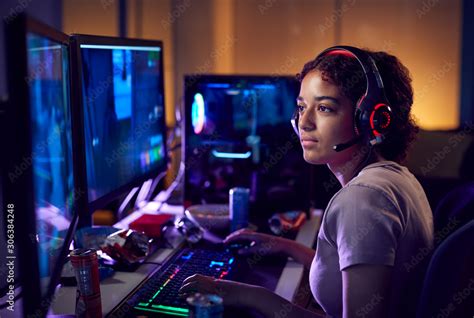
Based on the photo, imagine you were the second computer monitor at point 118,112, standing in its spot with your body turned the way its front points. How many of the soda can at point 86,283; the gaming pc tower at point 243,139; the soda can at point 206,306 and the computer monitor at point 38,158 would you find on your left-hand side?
1

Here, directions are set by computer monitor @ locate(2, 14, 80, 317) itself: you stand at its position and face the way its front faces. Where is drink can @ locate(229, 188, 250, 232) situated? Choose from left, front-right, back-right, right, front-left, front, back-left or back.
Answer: front-left

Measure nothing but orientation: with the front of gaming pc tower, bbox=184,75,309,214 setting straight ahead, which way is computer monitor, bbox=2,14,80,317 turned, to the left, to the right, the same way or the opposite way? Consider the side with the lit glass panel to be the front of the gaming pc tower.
to the left

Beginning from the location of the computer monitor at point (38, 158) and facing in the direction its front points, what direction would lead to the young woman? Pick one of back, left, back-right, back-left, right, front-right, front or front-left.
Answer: front

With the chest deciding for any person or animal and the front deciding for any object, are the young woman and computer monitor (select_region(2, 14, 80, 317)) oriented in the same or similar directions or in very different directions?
very different directions

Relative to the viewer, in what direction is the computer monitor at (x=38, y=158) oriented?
to the viewer's right

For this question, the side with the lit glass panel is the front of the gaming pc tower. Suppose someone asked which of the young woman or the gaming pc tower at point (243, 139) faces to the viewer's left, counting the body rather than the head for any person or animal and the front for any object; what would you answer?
the young woman

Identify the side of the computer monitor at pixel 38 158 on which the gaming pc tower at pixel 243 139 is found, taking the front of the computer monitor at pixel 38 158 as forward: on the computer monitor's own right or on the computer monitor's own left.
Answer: on the computer monitor's own left

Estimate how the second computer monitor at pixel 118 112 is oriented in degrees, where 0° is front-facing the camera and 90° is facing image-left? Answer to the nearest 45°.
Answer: approximately 315°

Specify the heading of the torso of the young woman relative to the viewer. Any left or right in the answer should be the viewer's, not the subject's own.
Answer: facing to the left of the viewer

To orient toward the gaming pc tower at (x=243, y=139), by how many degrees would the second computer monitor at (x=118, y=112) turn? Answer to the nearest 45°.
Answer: approximately 90° to its left

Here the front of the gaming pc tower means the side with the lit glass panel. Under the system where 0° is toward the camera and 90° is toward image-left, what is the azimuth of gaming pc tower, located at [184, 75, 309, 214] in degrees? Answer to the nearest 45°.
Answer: approximately 0°
